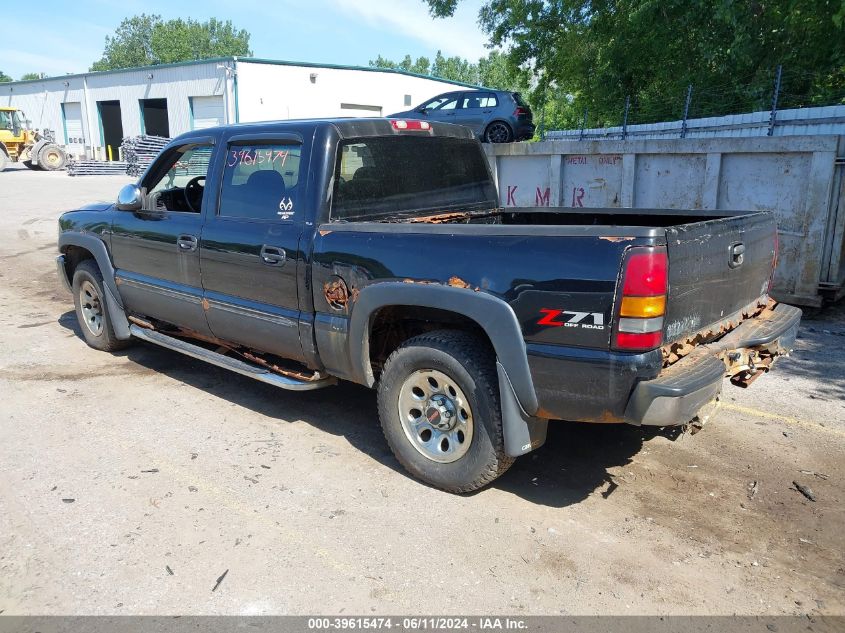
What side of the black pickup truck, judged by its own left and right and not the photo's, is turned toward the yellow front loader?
front

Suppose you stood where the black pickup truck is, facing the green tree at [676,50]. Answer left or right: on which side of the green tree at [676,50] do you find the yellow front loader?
left

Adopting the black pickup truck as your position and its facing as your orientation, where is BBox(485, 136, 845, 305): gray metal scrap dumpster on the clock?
The gray metal scrap dumpster is roughly at 3 o'clock from the black pickup truck.

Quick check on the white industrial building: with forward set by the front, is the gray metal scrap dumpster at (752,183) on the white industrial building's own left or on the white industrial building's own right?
on the white industrial building's own left

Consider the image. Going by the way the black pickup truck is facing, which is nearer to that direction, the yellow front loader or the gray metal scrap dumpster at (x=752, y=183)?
the yellow front loader

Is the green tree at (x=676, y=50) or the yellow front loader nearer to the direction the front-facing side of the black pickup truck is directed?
the yellow front loader

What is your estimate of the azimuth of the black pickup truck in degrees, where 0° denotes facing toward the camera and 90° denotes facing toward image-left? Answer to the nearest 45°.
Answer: approximately 135°

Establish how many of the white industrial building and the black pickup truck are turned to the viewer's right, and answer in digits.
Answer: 0

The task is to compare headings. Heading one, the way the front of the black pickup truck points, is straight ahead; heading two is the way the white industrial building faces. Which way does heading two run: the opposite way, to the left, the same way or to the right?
to the left

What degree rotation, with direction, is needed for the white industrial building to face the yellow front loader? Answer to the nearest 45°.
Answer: approximately 45° to its right

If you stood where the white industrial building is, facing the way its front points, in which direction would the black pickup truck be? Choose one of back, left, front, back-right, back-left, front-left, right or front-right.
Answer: front-left
